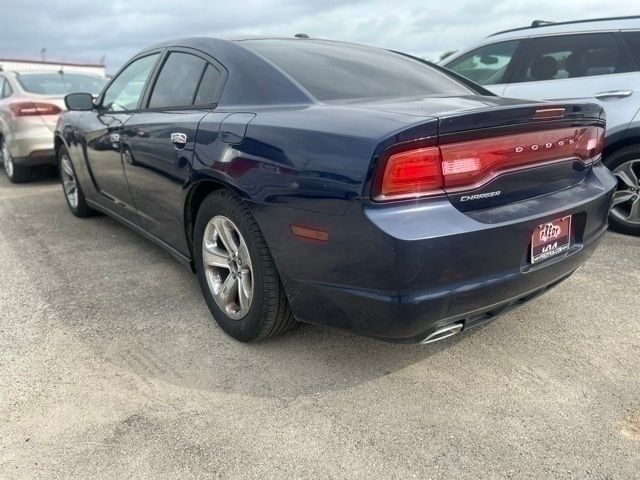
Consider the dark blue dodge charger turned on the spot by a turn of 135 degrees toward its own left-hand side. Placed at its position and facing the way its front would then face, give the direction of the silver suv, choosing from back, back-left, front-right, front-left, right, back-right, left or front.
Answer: back-left

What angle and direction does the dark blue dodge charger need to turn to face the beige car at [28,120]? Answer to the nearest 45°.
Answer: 0° — it already faces it

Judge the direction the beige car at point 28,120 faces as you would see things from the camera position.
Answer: facing away from the viewer and to the left of the viewer

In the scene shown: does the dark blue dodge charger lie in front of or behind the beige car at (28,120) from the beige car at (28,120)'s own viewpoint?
behind

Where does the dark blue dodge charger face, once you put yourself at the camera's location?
facing away from the viewer and to the left of the viewer
